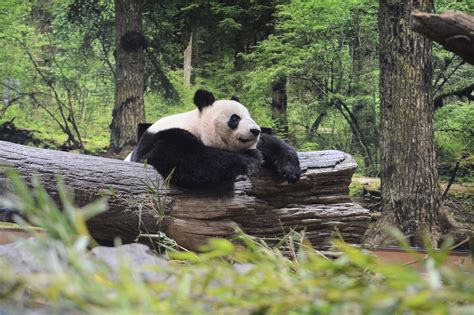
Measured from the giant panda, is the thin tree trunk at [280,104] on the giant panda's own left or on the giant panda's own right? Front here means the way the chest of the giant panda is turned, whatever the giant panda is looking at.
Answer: on the giant panda's own left

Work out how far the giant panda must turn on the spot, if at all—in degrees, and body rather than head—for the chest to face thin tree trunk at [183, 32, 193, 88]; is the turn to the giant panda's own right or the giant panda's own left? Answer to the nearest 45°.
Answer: approximately 135° to the giant panda's own left

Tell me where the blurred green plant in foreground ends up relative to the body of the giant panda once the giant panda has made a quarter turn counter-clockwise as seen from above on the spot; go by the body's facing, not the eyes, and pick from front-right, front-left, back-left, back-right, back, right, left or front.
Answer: back-right

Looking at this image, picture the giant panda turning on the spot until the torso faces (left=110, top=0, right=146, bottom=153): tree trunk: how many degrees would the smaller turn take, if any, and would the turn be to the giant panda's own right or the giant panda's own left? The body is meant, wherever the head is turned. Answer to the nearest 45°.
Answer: approximately 135° to the giant panda's own left

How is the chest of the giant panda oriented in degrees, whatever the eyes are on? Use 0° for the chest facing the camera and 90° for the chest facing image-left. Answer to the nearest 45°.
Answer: approximately 315°
